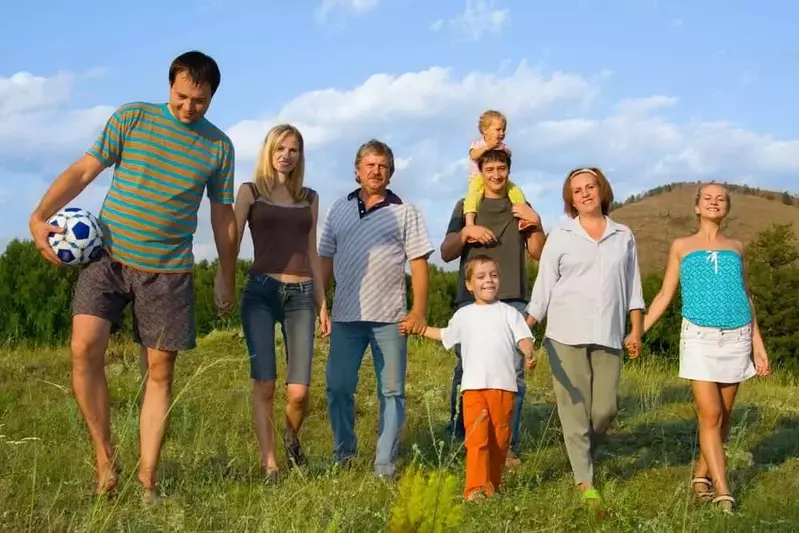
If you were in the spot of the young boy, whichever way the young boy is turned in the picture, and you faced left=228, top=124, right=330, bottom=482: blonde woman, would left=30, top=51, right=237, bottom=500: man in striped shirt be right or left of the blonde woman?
left

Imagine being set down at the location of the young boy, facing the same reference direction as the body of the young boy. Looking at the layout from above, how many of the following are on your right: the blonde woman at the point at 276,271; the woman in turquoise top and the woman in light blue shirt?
1

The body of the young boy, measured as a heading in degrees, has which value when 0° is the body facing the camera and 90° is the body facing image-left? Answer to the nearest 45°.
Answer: approximately 0°

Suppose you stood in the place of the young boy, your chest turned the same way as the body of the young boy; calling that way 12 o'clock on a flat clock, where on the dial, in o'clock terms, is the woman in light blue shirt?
The woman in light blue shirt is roughly at 8 o'clock from the young boy.

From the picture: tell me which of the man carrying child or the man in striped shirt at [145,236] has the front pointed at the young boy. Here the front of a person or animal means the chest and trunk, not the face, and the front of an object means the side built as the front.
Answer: the man carrying child

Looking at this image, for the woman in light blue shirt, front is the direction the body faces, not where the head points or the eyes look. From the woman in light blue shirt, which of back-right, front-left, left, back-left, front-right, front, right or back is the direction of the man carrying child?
back-right

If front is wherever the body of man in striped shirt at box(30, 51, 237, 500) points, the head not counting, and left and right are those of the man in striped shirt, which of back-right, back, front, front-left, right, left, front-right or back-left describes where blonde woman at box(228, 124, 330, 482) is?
back-left

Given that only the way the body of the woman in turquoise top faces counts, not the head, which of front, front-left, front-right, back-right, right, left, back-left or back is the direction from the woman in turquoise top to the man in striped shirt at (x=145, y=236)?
front-right
